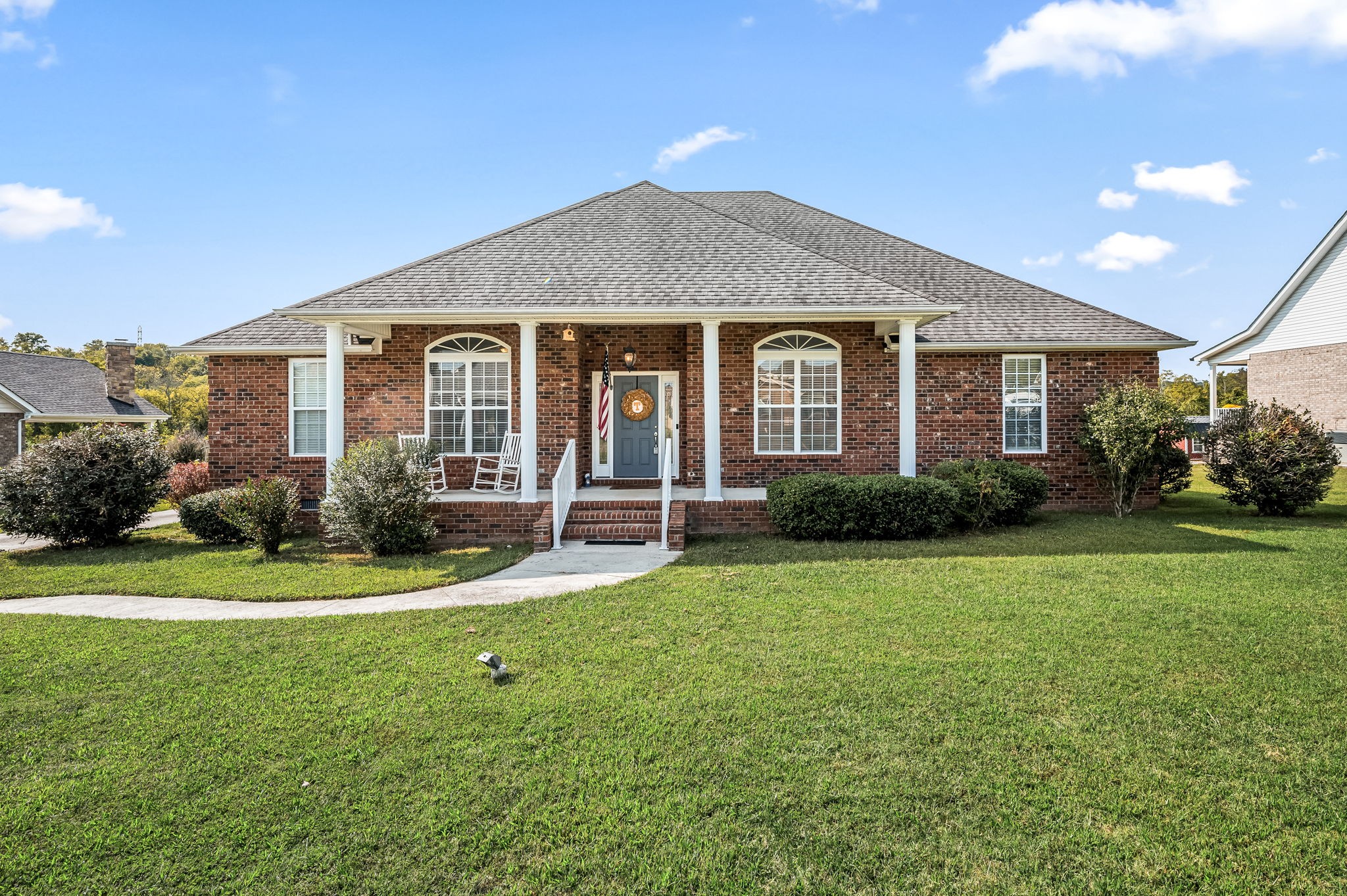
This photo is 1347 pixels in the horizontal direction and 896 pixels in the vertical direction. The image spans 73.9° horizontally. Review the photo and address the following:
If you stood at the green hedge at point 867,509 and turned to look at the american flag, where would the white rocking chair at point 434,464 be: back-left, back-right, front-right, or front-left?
front-left

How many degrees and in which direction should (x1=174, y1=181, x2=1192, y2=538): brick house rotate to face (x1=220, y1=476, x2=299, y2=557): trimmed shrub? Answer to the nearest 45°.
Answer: approximately 45° to its right

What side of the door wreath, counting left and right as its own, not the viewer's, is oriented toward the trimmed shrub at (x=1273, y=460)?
left

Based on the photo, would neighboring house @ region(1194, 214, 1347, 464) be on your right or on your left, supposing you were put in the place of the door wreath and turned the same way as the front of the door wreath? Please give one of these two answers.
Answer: on your left

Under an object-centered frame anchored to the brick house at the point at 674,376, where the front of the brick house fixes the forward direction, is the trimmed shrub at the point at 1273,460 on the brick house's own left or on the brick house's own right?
on the brick house's own left

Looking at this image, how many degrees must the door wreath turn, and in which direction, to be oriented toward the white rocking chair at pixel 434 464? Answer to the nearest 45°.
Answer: approximately 90° to its right

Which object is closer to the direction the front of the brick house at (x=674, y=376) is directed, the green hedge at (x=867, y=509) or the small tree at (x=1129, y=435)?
the green hedge

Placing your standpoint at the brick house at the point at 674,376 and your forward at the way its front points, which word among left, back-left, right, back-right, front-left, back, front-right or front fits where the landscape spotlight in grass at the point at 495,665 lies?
front

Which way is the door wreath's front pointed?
toward the camera

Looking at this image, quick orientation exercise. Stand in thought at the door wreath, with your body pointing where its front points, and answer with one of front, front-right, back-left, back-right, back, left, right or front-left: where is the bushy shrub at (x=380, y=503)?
front-right

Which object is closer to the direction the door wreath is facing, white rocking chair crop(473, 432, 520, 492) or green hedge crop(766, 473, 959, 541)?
the green hedge

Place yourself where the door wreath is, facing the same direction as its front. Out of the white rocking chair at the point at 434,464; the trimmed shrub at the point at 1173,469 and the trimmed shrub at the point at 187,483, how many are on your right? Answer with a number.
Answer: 2

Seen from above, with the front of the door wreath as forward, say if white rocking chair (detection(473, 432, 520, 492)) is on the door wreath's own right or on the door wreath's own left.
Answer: on the door wreath's own right

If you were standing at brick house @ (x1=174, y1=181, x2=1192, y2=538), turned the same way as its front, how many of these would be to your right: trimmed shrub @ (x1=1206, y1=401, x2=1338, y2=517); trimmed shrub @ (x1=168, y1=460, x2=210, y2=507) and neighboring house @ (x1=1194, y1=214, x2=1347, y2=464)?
1

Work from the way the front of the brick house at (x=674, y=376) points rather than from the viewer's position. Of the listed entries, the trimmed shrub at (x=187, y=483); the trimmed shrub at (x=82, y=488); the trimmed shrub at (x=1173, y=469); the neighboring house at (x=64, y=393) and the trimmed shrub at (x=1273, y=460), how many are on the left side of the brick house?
2
